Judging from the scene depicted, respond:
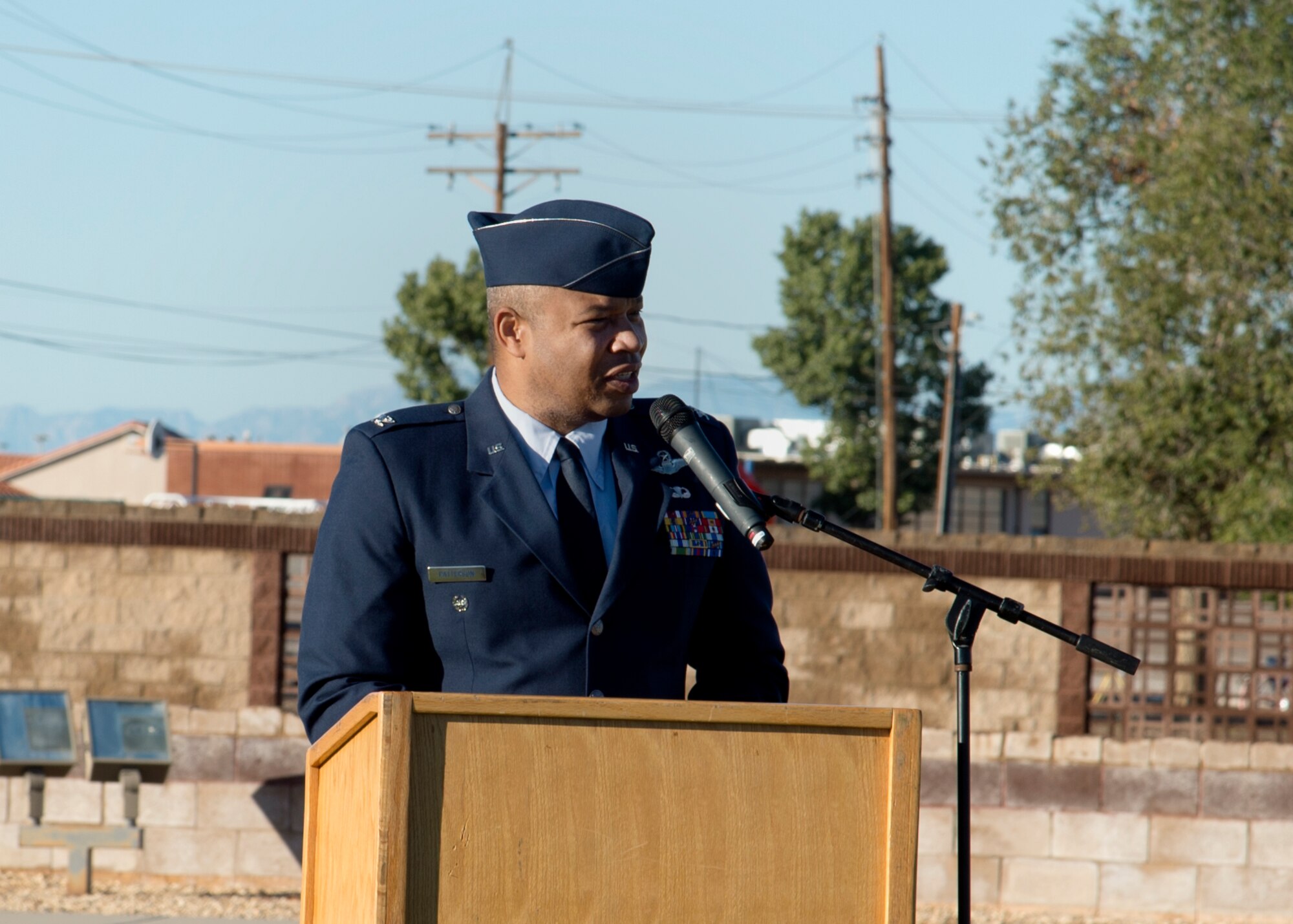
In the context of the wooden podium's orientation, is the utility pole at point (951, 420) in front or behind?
behind

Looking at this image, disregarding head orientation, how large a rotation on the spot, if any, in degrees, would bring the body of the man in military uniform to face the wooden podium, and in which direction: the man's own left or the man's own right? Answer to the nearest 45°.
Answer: approximately 45° to the man's own right

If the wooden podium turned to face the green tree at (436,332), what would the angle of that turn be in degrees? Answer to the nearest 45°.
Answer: approximately 180°

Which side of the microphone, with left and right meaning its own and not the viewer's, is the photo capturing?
left

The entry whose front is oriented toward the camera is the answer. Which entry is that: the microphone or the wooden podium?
the wooden podium

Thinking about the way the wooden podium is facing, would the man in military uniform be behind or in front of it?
behind

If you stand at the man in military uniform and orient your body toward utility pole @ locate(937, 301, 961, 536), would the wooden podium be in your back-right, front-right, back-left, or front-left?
back-right

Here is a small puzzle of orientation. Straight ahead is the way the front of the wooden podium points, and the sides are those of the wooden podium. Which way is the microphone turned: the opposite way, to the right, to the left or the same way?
to the right

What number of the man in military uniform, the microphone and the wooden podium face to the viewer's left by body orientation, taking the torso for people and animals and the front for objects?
1

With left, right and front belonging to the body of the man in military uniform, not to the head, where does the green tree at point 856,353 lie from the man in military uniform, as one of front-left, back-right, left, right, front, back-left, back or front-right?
back-left

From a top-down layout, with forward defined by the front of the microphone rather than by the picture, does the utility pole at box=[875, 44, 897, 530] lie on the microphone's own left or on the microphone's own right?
on the microphone's own right

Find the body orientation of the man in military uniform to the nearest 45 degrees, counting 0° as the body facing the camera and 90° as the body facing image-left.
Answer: approximately 315°

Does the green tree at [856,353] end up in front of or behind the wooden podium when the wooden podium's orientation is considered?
behind

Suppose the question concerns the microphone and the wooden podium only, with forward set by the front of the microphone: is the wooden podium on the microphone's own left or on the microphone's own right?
on the microphone's own left

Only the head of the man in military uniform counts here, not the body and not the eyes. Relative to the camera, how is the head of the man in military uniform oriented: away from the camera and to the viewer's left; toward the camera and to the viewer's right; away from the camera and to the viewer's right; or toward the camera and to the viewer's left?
toward the camera and to the viewer's right

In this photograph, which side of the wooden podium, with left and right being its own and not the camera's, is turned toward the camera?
front

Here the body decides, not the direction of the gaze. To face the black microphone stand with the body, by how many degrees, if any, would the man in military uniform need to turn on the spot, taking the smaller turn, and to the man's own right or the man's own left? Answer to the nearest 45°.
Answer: approximately 45° to the man's own left
